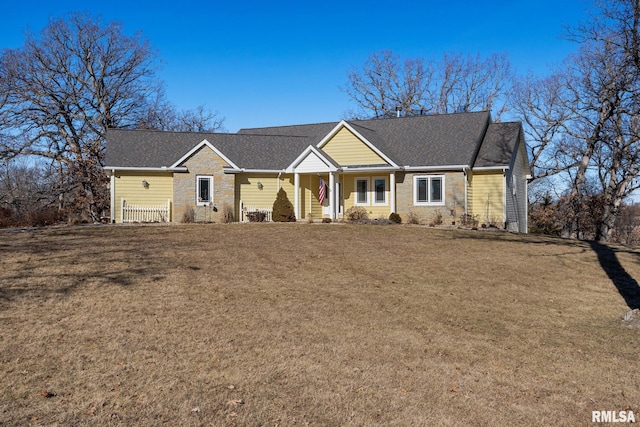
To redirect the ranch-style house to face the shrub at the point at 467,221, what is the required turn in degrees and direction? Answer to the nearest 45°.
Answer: approximately 90° to its left

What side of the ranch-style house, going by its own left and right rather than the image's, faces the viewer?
front

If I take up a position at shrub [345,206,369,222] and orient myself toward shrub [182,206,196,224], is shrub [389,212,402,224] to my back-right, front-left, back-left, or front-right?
back-left
